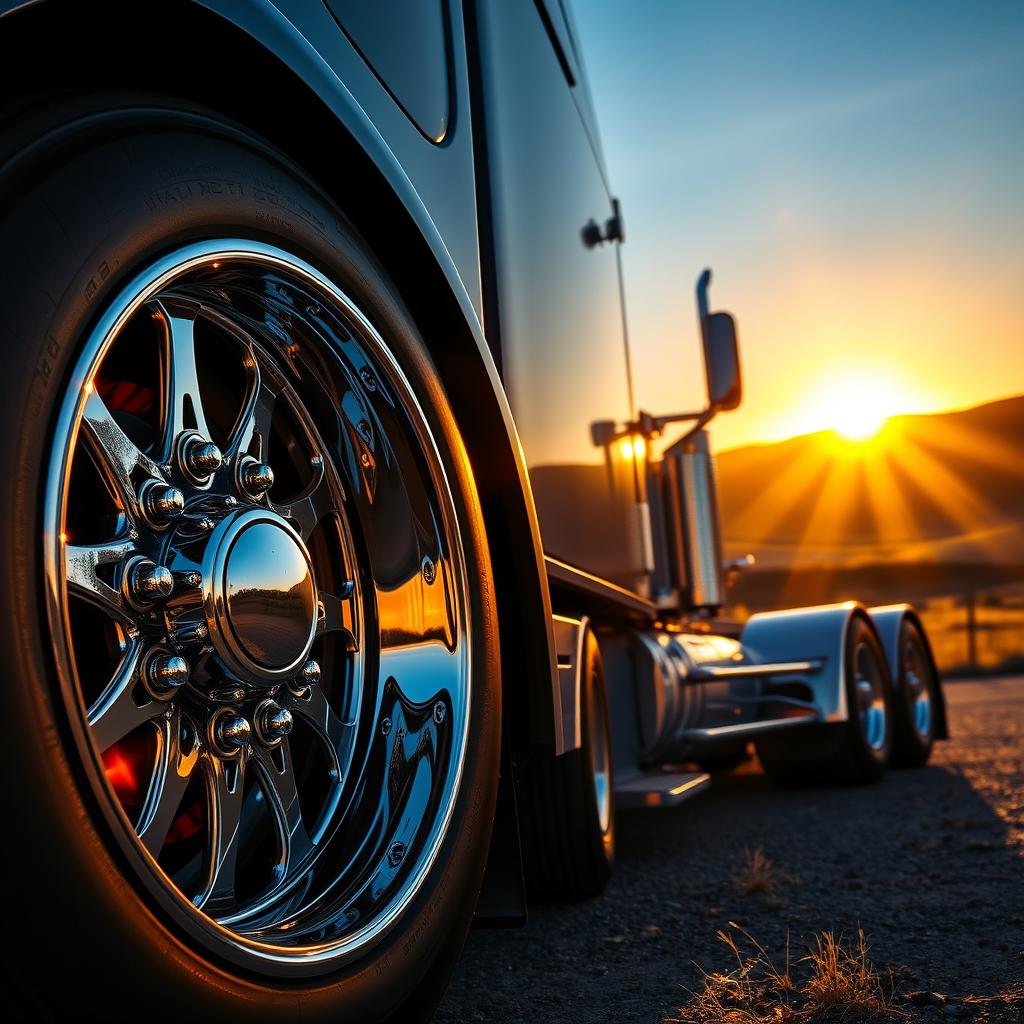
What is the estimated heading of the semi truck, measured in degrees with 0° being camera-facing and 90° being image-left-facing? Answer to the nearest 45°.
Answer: approximately 45°

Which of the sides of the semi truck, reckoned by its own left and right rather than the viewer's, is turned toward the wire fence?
back
